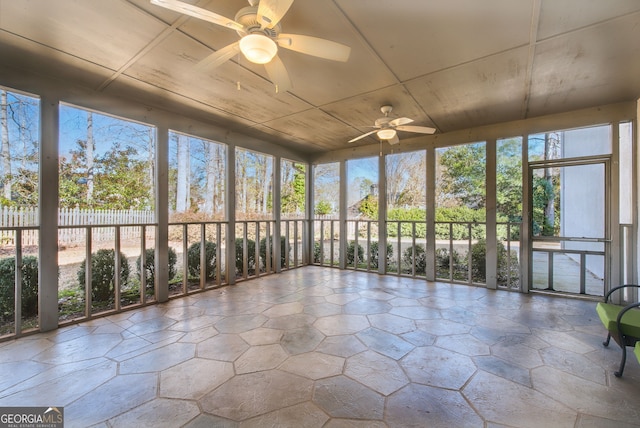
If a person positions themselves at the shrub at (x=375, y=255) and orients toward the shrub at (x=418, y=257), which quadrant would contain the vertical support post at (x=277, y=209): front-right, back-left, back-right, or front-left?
back-right

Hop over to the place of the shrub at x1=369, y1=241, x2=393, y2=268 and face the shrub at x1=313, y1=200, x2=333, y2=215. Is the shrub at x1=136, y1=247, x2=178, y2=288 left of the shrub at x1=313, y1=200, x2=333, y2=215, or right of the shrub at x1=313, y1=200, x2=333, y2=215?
left

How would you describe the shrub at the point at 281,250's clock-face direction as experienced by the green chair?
The shrub is roughly at 12 o'clock from the green chair.

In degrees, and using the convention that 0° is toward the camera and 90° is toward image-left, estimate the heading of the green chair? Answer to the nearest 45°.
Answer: approximately 90°

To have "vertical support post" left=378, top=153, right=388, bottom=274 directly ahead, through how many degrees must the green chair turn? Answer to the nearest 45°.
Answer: approximately 45° to its right

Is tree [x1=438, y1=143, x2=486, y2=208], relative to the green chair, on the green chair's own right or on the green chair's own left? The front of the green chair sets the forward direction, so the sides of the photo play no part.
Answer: on the green chair's own right

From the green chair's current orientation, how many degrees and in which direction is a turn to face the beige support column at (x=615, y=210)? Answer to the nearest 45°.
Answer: approximately 90° to its right

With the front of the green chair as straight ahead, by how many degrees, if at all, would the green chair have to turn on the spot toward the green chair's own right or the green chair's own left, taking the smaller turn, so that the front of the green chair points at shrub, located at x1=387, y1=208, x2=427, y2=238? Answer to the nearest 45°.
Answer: approximately 45° to the green chair's own right
